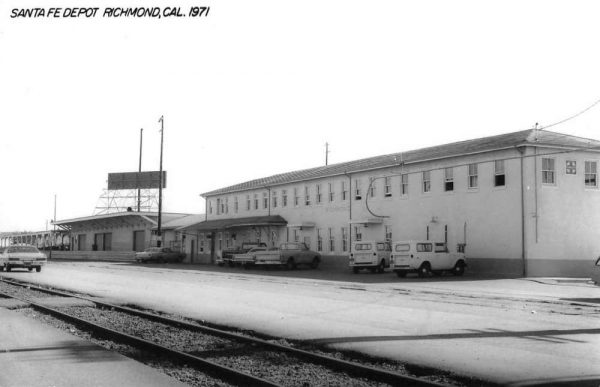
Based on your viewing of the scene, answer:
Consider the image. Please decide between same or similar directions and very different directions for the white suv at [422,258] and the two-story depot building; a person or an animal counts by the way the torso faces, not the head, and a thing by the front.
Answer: very different directions

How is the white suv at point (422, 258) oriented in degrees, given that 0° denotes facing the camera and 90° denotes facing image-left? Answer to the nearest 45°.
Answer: approximately 225°

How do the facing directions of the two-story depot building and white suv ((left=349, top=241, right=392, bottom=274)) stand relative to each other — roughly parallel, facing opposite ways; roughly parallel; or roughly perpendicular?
roughly parallel, facing opposite ways

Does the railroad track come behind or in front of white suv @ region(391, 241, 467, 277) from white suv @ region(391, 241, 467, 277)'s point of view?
behind

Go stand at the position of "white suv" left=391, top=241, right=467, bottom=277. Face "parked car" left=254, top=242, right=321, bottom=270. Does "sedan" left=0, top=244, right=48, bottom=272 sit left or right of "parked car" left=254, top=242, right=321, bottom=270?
left

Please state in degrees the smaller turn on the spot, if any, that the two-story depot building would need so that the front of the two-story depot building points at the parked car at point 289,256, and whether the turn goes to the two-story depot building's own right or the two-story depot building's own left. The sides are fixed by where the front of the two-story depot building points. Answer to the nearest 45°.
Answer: approximately 90° to the two-story depot building's own right

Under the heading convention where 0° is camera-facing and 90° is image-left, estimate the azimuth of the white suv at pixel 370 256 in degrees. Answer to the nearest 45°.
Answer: approximately 225°

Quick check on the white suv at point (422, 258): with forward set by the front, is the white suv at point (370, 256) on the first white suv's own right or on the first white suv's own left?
on the first white suv's own left

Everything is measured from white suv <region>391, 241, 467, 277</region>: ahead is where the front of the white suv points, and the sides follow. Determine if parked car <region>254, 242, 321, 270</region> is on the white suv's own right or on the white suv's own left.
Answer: on the white suv's own left

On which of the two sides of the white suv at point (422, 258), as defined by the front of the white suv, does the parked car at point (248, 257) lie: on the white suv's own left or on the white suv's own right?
on the white suv's own left
